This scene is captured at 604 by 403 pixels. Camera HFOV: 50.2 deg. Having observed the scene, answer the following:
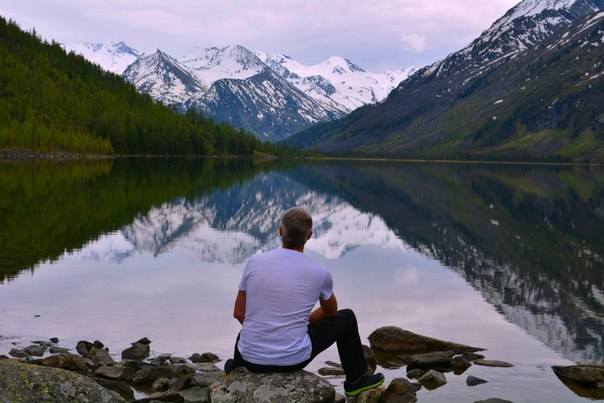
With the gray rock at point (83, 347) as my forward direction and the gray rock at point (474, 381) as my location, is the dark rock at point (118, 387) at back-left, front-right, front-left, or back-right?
front-left

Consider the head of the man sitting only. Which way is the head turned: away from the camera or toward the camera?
away from the camera

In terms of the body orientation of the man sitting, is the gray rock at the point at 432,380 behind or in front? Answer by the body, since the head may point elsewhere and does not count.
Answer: in front

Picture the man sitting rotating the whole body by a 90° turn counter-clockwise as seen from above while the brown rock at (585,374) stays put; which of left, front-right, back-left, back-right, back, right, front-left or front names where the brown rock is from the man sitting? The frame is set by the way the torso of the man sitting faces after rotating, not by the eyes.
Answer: back-right

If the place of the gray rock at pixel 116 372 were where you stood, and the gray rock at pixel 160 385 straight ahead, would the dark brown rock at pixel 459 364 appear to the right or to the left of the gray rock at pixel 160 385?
left

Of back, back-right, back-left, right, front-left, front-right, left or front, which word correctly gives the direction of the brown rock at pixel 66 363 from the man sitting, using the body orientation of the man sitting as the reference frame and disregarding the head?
front-left

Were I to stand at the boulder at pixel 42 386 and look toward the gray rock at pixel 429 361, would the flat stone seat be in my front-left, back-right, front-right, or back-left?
front-right

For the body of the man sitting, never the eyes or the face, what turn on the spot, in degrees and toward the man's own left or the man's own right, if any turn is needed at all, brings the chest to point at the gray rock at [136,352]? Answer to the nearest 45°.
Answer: approximately 45° to the man's own left

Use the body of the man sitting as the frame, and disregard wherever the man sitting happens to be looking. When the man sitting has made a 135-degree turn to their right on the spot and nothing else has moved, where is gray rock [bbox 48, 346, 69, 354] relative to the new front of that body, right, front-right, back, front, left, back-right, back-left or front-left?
back

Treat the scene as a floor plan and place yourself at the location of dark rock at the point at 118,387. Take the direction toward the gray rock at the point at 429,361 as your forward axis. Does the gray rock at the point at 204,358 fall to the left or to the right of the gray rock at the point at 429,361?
left

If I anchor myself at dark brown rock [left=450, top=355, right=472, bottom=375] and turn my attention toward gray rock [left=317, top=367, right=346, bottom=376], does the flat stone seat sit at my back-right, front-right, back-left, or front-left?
front-left

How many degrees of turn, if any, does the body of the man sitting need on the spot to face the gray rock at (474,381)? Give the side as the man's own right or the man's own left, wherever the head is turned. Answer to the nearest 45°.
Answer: approximately 45° to the man's own right

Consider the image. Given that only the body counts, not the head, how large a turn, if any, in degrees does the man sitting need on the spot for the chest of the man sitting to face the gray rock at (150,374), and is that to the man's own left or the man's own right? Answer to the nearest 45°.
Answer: approximately 45° to the man's own left

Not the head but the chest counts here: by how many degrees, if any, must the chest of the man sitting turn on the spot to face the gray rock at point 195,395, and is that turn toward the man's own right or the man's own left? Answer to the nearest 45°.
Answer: approximately 45° to the man's own left

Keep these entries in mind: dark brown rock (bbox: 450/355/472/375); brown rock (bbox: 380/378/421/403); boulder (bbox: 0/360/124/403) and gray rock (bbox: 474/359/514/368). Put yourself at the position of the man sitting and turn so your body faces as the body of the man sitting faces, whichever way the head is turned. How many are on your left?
1

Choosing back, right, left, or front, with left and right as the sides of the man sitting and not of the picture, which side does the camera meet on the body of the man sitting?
back

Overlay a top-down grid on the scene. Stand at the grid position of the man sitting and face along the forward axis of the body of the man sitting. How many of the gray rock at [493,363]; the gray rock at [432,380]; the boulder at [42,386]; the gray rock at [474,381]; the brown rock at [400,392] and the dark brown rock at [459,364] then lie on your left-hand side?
1

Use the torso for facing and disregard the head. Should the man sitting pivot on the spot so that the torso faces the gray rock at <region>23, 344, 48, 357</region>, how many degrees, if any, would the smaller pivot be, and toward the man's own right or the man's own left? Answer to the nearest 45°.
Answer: approximately 45° to the man's own left

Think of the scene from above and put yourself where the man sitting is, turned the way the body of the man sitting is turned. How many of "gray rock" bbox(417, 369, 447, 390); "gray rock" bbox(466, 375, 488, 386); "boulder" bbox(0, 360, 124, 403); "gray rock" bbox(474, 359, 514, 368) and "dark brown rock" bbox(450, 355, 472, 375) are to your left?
1

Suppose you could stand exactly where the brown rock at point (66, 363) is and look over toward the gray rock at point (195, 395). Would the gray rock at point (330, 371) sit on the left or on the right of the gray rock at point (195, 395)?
left
